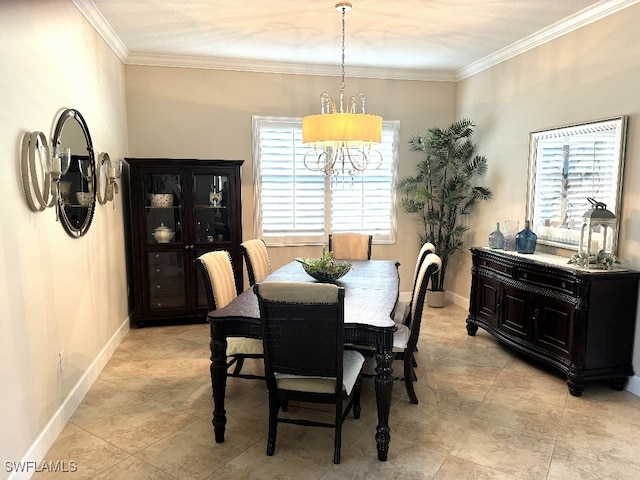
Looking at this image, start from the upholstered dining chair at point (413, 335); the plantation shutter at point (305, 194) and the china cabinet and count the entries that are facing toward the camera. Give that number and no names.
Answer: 2

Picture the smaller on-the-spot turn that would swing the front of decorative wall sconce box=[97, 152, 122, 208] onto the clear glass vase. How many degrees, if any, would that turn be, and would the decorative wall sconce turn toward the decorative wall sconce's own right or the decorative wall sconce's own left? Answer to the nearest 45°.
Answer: approximately 45° to the decorative wall sconce's own left

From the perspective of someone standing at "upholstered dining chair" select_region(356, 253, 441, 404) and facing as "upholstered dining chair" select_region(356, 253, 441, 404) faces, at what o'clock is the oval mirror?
The oval mirror is roughly at 12 o'clock from the upholstered dining chair.

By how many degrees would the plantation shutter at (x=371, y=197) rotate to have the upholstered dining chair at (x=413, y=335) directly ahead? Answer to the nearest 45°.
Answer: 0° — it already faces it

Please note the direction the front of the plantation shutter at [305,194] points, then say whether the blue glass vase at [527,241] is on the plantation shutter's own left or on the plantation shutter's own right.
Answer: on the plantation shutter's own left

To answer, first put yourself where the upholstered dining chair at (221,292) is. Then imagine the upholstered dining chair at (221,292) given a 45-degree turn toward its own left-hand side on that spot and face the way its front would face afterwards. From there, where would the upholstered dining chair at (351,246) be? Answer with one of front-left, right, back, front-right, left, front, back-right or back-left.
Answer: front-left

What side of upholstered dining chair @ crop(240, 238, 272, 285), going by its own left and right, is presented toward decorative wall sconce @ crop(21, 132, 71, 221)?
right

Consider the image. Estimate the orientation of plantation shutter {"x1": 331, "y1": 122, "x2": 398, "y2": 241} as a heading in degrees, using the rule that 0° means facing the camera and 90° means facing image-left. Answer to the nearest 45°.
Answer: approximately 0°

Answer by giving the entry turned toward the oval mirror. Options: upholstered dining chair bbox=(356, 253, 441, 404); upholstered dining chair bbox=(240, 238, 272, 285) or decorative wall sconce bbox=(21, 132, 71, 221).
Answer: upholstered dining chair bbox=(356, 253, 441, 404)

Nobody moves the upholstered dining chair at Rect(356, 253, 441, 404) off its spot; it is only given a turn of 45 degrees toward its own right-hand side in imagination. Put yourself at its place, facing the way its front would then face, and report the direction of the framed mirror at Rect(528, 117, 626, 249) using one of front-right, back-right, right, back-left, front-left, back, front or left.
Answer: right

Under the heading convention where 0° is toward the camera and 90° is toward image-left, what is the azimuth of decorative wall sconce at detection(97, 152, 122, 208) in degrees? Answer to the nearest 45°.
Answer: approximately 315°

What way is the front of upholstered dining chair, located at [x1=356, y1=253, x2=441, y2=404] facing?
to the viewer's left

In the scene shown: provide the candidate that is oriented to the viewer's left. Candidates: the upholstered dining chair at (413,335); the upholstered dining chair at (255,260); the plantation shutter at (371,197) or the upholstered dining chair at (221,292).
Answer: the upholstered dining chair at (413,335)

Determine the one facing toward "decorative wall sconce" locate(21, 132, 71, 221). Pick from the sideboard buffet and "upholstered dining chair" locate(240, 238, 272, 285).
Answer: the sideboard buffet

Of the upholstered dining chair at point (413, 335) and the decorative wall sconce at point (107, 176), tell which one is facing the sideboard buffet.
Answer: the decorative wall sconce
